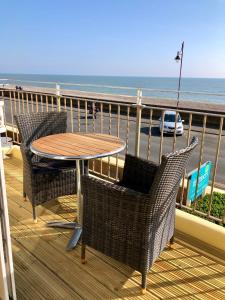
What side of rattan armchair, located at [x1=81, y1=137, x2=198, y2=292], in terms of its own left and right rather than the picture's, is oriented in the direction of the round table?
front

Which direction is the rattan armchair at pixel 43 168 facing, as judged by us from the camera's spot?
facing the viewer and to the right of the viewer

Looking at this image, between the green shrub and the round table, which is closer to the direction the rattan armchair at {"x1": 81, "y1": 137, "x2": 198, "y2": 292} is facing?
the round table

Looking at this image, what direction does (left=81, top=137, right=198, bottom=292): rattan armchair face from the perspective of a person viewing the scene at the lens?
facing away from the viewer and to the left of the viewer

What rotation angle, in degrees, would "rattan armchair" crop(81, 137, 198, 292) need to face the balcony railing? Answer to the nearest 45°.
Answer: approximately 45° to its right

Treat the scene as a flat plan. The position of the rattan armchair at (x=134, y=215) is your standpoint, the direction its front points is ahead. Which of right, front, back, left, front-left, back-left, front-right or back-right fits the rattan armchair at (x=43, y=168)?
front

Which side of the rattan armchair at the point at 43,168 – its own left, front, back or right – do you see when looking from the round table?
front

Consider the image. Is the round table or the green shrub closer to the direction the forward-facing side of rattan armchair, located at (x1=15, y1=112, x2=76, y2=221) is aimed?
the round table

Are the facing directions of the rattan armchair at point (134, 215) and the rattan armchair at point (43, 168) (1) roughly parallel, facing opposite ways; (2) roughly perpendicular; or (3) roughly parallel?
roughly parallel, facing opposite ways

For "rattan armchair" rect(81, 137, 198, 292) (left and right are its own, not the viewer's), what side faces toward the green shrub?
right
